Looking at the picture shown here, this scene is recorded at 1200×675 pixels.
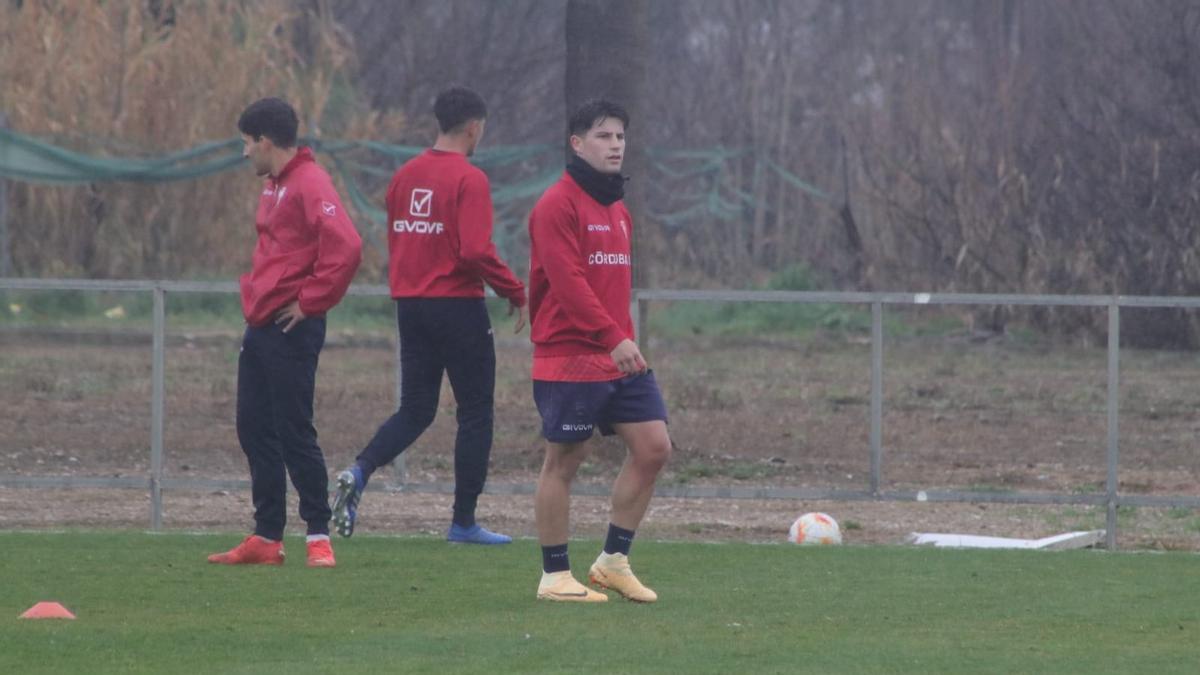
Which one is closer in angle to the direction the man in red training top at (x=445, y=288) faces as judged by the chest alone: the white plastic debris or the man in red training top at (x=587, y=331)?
the white plastic debris

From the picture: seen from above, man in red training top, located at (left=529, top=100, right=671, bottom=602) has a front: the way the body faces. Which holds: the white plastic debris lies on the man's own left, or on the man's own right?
on the man's own left

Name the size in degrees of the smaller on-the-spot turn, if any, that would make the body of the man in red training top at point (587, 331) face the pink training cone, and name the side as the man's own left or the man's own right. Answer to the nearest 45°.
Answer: approximately 135° to the man's own right

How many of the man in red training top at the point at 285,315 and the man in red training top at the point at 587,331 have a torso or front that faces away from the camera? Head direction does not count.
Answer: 0

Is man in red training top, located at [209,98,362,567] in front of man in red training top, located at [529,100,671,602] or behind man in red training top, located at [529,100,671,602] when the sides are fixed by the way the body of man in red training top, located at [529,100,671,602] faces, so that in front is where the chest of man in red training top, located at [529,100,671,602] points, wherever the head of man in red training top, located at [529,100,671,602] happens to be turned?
behind

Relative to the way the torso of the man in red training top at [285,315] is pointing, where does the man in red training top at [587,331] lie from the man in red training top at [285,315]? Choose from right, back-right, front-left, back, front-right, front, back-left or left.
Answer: left

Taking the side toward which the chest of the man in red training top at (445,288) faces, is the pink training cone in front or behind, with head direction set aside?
behind

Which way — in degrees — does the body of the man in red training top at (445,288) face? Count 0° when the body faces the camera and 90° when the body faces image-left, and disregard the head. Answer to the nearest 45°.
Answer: approximately 225°

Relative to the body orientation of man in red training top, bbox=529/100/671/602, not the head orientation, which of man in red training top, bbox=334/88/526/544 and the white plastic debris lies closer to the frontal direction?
the white plastic debris
